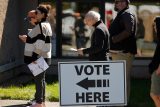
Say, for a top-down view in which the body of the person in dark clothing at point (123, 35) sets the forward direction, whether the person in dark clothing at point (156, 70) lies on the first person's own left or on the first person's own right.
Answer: on the first person's own left

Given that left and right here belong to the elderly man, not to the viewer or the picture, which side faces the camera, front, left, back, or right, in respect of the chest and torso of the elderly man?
left

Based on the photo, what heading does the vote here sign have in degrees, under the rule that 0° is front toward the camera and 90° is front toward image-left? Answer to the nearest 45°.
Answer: approximately 0°

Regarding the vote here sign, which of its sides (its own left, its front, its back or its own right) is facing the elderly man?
back

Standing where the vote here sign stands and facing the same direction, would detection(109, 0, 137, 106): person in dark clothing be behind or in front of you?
behind

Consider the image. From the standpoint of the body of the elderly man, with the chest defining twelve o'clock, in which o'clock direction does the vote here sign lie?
The vote here sign is roughly at 9 o'clock from the elderly man.
